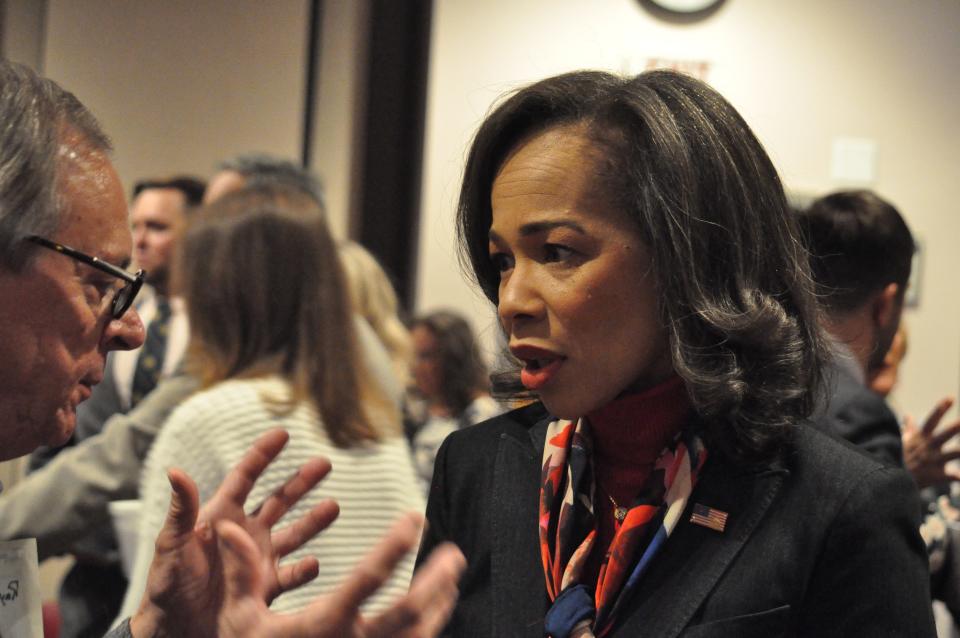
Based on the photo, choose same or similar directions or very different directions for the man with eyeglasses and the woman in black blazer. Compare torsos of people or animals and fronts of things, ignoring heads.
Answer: very different directions

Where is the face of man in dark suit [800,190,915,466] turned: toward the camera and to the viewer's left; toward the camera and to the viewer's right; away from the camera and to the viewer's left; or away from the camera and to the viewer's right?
away from the camera and to the viewer's right

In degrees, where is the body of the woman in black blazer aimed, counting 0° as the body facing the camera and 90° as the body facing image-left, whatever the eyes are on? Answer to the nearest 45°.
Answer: approximately 45°

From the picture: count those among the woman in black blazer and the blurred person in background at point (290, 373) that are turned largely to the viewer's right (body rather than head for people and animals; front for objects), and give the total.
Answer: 0

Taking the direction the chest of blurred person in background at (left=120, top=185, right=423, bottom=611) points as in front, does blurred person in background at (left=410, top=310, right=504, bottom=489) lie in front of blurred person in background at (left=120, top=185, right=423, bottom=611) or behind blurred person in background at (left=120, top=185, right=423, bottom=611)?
in front

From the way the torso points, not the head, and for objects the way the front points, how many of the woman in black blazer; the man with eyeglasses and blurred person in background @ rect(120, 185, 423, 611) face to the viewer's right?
1

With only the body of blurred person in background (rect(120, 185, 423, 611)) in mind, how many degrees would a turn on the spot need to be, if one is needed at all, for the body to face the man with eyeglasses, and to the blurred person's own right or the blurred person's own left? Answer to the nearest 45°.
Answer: approximately 180°

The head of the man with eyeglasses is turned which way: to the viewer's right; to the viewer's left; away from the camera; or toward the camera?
to the viewer's right

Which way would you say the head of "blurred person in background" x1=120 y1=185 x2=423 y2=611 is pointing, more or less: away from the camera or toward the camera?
away from the camera

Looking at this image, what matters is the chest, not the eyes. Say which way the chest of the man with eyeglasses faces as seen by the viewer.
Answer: to the viewer's right

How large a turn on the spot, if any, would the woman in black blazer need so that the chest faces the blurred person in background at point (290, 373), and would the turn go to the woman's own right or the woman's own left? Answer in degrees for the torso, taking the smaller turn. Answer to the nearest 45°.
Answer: approximately 90° to the woman's own right

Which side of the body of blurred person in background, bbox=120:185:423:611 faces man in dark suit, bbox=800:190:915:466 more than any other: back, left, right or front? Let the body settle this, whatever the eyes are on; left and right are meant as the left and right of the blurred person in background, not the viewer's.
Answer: right

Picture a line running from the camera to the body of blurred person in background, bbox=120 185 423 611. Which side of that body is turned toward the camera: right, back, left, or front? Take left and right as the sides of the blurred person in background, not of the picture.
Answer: back

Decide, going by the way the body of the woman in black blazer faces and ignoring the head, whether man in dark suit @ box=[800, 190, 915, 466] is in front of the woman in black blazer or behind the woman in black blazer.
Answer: behind

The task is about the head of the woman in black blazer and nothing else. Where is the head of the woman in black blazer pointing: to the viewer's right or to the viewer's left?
to the viewer's left
